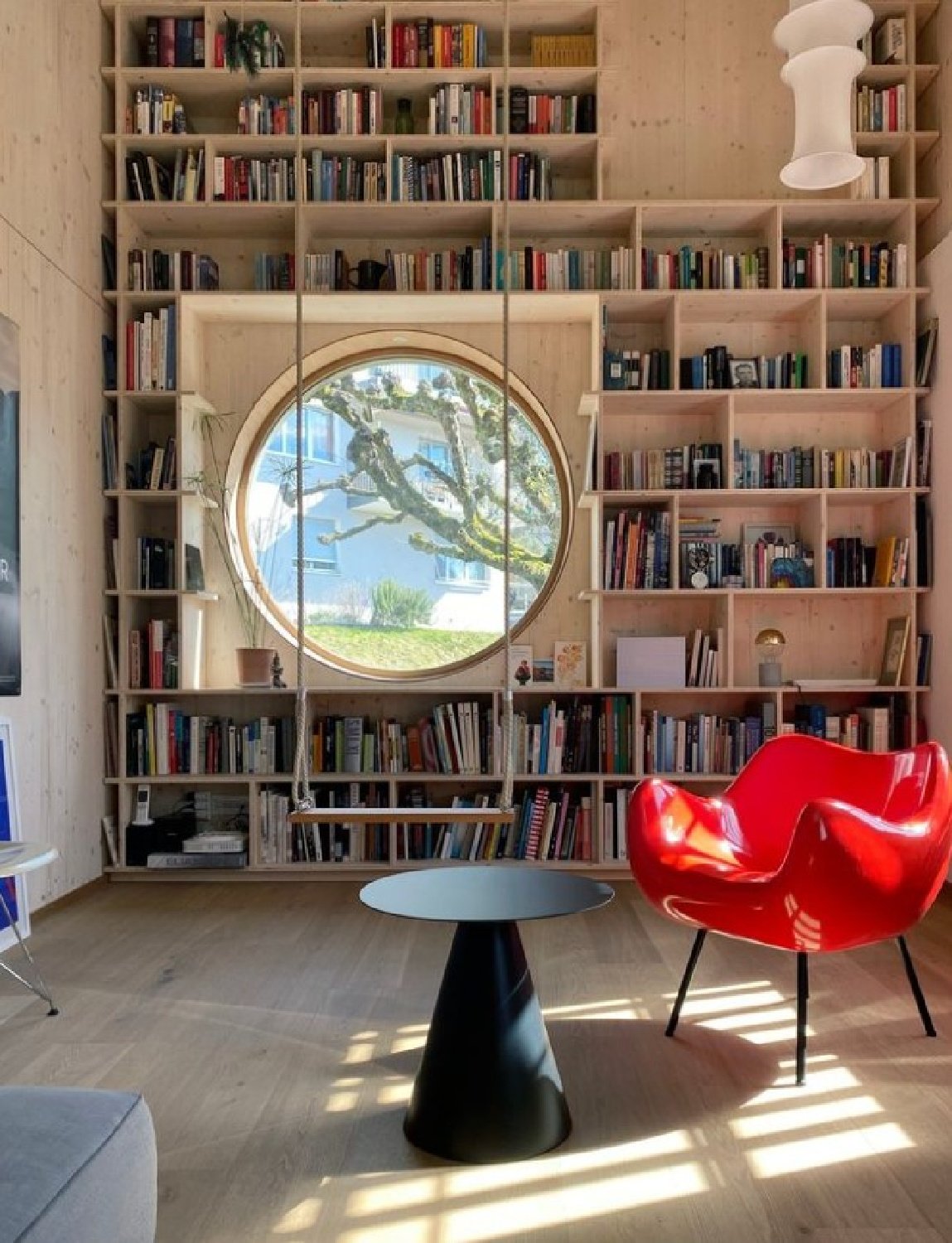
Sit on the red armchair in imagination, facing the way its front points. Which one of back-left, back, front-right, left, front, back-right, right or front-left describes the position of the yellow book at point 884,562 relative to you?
back-right

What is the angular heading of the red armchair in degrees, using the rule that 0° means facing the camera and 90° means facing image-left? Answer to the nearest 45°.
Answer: approximately 45°

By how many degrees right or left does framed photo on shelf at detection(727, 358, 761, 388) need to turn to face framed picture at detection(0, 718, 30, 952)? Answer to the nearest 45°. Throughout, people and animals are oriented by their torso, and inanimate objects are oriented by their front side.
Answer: approximately 45° to its right

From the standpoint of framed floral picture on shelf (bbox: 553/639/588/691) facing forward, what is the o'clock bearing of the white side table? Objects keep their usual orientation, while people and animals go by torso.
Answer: The white side table is roughly at 1 o'clock from the framed floral picture on shelf.

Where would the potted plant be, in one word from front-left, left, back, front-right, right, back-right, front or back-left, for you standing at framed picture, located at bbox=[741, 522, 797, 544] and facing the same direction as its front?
right

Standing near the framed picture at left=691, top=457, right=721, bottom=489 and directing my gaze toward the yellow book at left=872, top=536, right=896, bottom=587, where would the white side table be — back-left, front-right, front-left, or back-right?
back-right

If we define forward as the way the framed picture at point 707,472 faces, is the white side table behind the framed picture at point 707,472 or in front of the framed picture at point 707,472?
in front

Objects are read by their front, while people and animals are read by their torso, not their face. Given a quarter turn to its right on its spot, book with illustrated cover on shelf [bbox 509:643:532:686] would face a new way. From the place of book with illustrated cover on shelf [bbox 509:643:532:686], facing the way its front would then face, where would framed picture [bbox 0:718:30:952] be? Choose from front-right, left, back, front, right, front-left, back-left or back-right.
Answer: front-left
